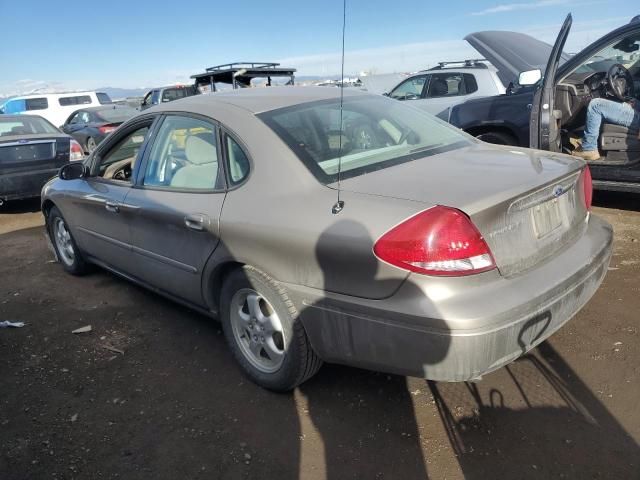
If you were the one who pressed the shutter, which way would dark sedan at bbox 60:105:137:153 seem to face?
facing away from the viewer and to the left of the viewer

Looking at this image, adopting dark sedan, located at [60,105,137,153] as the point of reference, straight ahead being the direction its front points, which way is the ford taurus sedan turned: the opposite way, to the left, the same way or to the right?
the same way

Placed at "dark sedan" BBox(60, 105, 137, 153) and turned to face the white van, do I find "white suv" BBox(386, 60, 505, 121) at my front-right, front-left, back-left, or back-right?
back-right

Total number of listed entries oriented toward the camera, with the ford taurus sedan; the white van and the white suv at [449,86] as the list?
0

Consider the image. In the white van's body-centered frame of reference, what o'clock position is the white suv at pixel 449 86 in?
The white suv is roughly at 7 o'clock from the white van.

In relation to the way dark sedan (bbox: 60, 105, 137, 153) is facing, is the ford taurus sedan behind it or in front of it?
behind

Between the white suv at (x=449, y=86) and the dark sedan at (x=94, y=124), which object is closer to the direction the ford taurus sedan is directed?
the dark sedan

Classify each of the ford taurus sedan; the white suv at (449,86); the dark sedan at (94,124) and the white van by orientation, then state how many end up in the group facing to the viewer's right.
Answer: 0

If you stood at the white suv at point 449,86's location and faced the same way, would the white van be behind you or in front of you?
in front

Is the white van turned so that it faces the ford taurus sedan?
no

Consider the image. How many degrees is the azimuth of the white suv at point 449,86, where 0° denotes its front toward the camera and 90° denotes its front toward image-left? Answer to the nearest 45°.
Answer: approximately 90°

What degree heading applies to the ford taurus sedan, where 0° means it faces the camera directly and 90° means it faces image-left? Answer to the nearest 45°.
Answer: approximately 135°

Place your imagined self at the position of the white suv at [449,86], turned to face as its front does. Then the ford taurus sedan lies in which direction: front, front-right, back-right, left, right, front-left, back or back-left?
left

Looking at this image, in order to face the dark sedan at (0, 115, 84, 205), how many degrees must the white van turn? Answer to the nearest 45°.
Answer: approximately 135° to its left

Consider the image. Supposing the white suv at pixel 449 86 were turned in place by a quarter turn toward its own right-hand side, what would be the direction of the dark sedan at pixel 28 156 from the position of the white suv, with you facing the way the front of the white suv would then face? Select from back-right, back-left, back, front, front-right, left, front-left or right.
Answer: back-left
